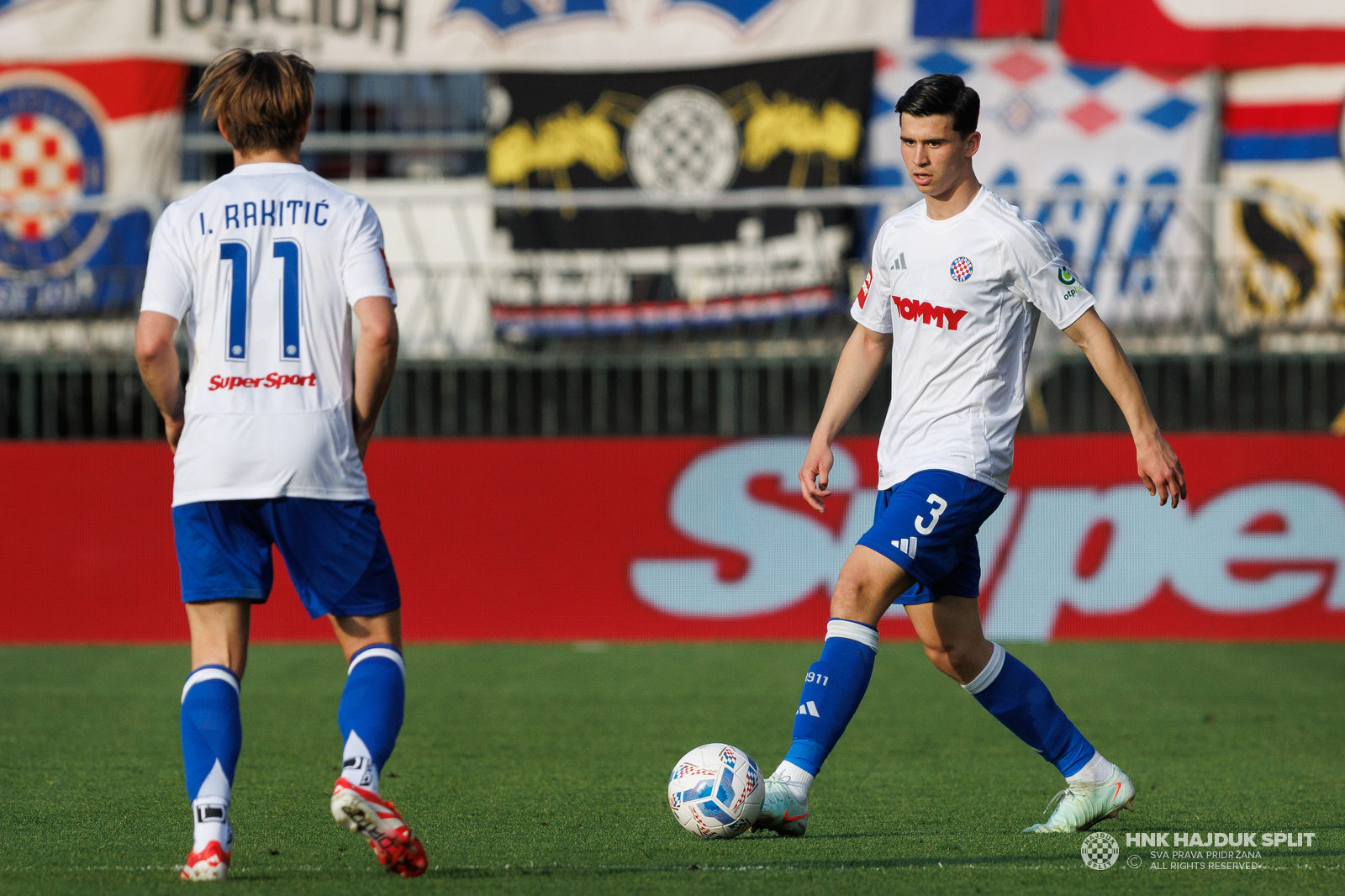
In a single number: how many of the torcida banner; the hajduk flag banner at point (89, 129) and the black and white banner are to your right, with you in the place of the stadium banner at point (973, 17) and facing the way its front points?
3

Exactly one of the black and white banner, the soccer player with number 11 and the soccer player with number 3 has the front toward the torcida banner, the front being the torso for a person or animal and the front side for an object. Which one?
the soccer player with number 11

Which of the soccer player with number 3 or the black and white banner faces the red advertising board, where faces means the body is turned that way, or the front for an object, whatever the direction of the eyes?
the black and white banner

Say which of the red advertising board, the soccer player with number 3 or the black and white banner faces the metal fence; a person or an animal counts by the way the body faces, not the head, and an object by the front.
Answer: the black and white banner

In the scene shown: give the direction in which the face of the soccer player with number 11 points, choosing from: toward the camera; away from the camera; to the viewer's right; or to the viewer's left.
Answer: away from the camera

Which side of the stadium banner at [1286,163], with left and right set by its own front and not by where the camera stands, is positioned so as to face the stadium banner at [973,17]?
right

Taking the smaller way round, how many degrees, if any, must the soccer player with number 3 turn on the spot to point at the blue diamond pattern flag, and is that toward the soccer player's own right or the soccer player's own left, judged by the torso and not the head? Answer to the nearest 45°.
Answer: approximately 135° to the soccer player's own right
